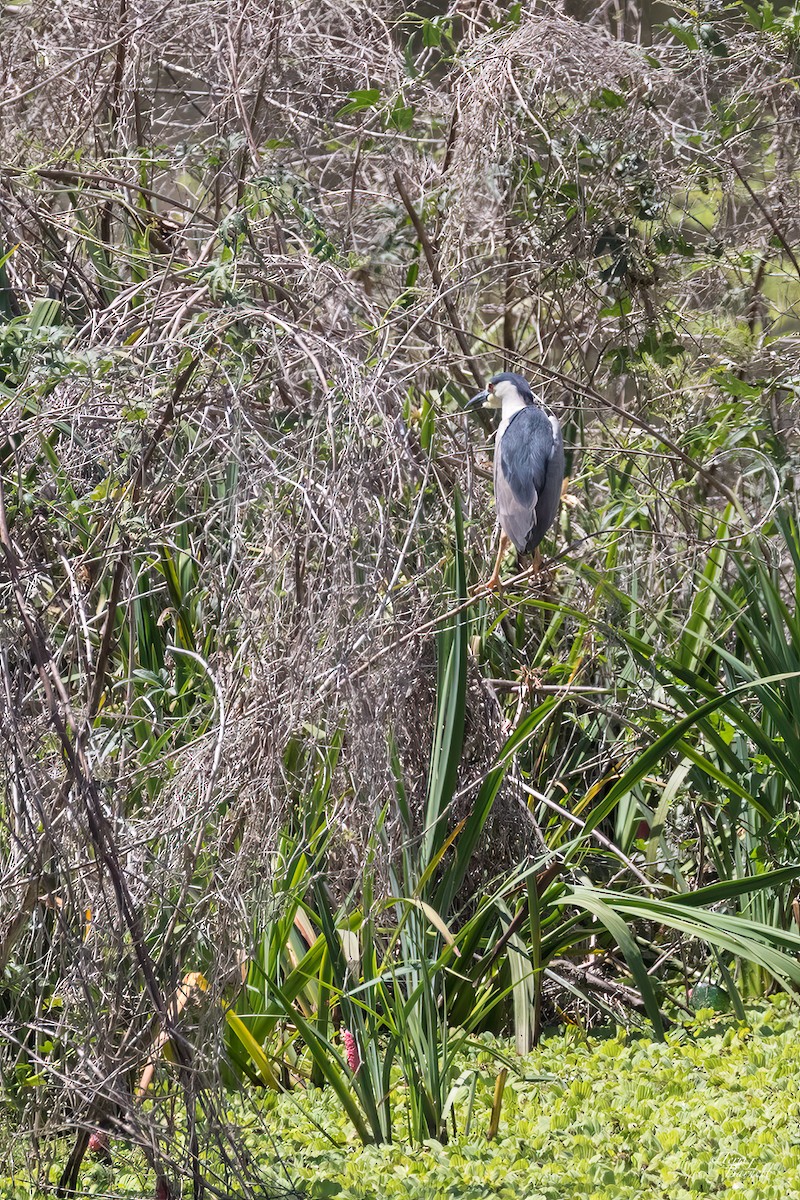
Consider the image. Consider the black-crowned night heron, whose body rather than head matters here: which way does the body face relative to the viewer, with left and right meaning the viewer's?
facing away from the viewer and to the left of the viewer

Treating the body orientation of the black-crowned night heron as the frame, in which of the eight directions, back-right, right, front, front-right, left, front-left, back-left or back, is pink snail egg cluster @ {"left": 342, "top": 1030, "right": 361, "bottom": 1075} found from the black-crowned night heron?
back-left
